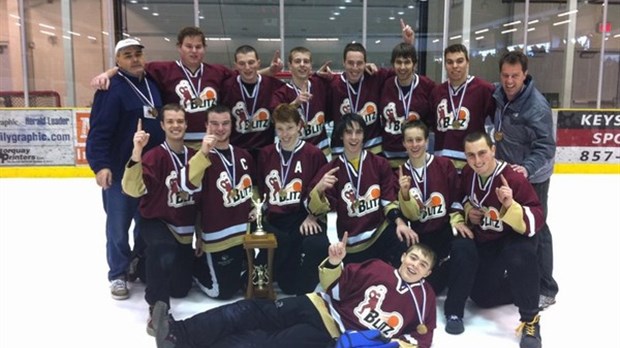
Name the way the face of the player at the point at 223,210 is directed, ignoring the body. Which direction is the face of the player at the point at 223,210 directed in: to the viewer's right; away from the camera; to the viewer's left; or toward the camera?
toward the camera

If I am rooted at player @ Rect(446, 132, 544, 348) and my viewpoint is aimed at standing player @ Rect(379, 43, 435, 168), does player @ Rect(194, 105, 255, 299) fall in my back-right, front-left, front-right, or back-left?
front-left

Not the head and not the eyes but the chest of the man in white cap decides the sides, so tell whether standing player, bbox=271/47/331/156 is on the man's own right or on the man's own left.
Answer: on the man's own left

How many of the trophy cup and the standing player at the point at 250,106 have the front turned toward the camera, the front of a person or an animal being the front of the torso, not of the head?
2

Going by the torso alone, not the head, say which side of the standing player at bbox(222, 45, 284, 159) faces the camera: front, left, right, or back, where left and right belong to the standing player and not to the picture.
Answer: front

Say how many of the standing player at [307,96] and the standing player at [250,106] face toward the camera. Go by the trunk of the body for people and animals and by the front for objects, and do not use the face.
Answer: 2

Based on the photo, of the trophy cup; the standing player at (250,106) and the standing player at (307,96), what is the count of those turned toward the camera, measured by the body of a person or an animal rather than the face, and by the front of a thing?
3

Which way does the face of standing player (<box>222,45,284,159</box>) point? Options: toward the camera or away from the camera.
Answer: toward the camera

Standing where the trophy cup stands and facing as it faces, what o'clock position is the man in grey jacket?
The man in grey jacket is roughly at 9 o'clock from the trophy cup.

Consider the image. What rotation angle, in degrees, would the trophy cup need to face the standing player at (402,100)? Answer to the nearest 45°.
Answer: approximately 135° to its left

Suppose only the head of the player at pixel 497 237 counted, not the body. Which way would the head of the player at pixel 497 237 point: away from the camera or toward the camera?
toward the camera

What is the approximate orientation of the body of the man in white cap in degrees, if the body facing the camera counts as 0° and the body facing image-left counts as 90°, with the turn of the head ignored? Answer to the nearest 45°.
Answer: approximately 315°

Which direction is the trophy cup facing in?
toward the camera

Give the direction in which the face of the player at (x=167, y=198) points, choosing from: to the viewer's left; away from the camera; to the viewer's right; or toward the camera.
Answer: toward the camera

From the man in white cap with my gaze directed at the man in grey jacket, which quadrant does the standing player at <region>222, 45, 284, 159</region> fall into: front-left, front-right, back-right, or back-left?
front-left

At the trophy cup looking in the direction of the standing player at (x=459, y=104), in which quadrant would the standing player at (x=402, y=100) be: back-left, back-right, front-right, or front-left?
front-left
